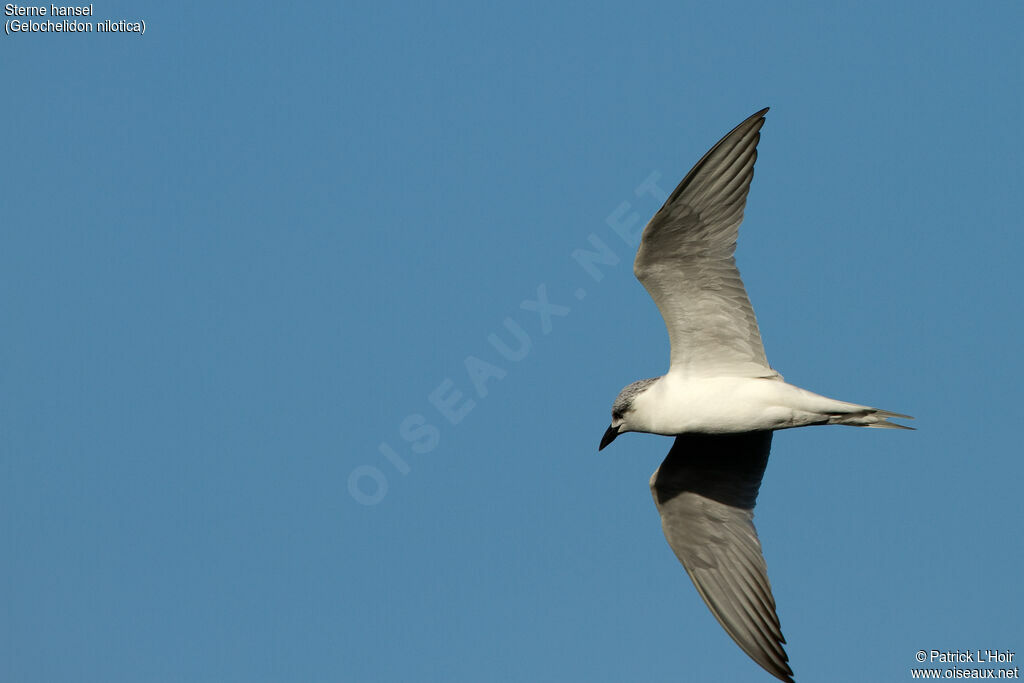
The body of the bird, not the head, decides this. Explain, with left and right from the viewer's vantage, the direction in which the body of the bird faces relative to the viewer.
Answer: facing to the left of the viewer
